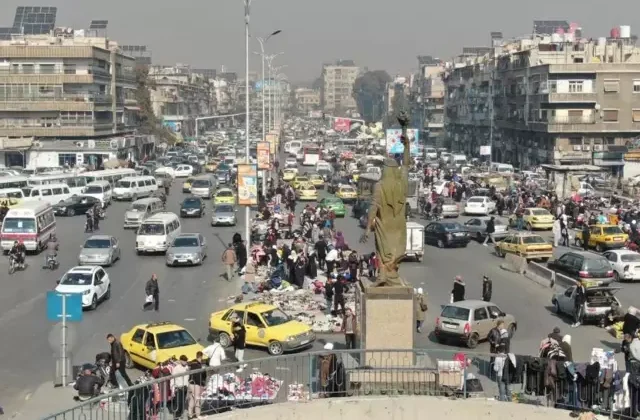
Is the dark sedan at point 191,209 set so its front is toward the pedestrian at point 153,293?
yes

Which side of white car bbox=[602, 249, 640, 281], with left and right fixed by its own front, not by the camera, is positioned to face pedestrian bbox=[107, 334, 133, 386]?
left

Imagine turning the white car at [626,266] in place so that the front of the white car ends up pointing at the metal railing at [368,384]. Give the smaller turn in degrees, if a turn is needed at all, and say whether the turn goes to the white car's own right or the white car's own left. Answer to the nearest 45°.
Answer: approximately 135° to the white car's own left

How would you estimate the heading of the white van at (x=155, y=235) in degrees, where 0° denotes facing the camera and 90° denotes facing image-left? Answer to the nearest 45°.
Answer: approximately 45°

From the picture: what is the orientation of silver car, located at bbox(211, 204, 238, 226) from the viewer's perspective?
toward the camera

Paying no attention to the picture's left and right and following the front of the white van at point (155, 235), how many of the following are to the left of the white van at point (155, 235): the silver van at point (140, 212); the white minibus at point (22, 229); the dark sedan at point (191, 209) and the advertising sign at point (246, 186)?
1

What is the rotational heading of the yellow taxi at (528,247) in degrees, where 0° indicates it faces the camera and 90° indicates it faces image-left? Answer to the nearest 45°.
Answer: approximately 135°

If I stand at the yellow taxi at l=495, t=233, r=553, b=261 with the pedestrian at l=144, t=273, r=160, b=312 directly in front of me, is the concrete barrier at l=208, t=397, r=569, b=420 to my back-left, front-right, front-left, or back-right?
front-left

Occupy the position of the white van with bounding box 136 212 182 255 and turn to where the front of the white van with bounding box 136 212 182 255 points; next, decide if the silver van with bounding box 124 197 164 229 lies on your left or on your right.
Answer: on your right

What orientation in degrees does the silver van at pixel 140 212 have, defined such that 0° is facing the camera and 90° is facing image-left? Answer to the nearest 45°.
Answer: approximately 45°

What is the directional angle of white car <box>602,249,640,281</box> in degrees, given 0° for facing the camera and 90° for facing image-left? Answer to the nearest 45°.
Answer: approximately 135°

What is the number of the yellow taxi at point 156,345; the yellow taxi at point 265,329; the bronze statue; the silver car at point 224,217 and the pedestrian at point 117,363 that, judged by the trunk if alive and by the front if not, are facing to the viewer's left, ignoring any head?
1
